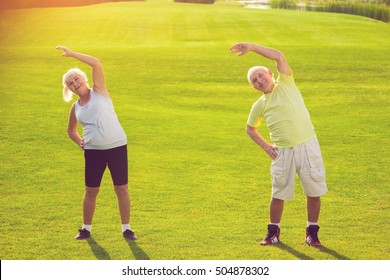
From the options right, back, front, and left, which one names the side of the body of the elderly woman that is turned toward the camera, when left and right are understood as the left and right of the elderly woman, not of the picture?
front
